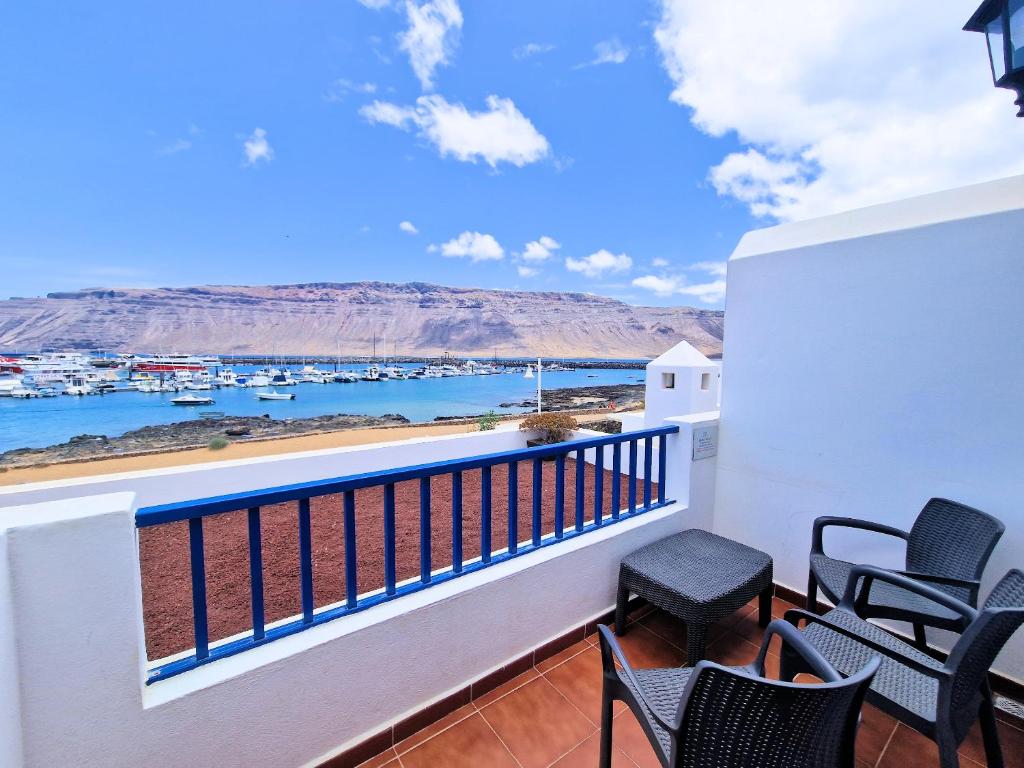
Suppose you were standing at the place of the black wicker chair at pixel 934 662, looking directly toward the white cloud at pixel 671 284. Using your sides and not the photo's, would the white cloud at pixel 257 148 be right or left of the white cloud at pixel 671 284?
left

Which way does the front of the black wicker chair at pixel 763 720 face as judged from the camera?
facing away from the viewer and to the left of the viewer

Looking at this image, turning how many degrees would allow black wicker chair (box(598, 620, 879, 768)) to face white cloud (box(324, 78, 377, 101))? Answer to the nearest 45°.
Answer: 0° — it already faces it

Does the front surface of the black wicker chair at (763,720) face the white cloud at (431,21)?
yes

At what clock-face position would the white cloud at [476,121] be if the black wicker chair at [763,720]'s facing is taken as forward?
The white cloud is roughly at 12 o'clock from the black wicker chair.

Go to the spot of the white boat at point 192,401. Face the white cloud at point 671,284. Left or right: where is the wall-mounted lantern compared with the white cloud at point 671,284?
right

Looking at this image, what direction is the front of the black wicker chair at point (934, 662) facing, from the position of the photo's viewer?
facing away from the viewer and to the left of the viewer

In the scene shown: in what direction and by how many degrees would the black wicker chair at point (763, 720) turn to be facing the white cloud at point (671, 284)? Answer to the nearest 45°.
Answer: approximately 45° to its right

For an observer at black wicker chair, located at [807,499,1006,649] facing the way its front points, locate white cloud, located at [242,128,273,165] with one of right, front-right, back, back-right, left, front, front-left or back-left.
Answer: front-right
